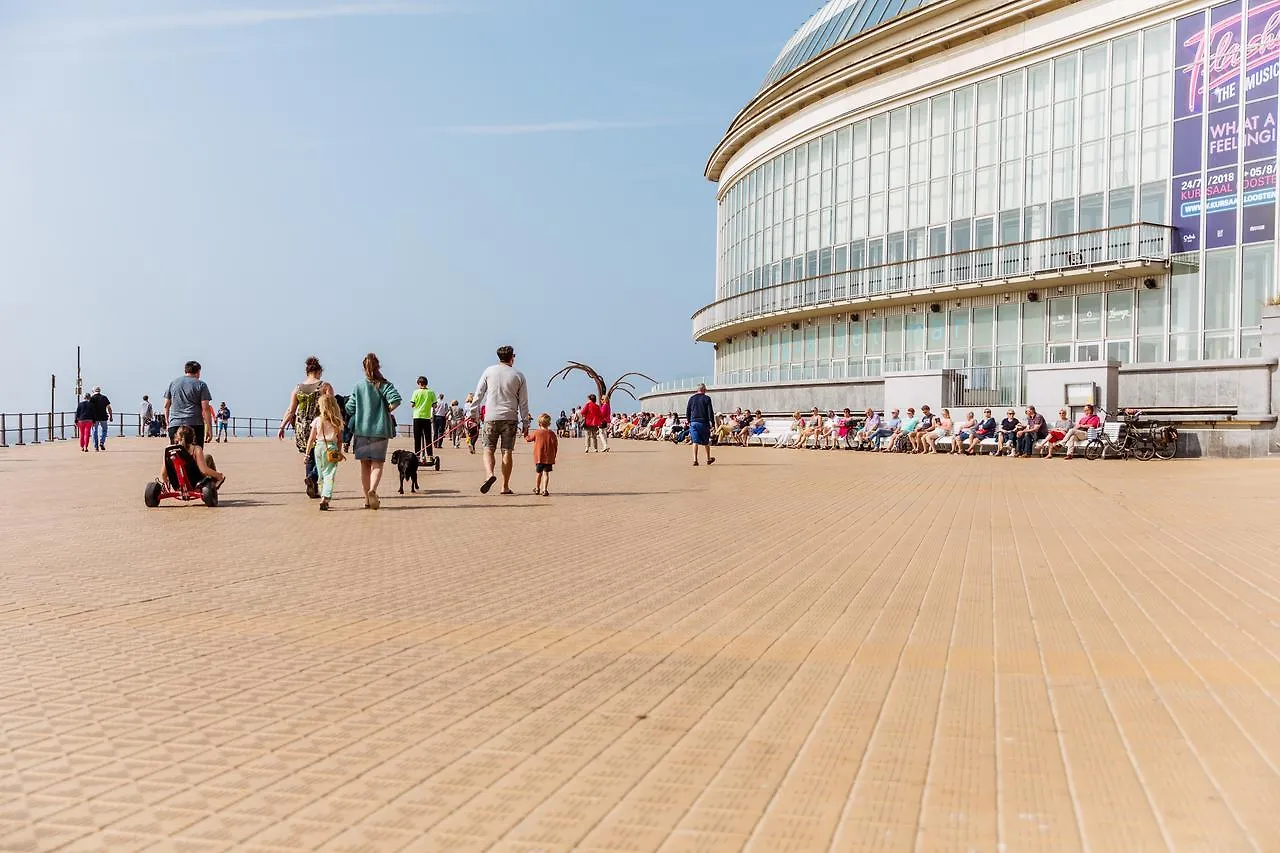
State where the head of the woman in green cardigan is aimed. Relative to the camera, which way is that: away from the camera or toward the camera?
away from the camera

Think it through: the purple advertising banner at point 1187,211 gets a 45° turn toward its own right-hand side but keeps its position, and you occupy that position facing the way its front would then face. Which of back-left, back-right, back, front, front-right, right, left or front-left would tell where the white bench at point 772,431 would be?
front

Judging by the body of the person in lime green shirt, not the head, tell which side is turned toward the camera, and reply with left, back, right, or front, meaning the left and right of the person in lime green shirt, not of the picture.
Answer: back

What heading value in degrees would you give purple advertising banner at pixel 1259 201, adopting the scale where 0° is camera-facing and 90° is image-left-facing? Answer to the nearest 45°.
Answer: approximately 45°

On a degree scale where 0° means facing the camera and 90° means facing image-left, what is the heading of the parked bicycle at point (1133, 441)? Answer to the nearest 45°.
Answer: approximately 90°

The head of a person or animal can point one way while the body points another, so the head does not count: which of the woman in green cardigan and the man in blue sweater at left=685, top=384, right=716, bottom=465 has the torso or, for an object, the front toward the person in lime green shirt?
the woman in green cardigan

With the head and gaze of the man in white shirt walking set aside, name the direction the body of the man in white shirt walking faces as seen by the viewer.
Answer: away from the camera

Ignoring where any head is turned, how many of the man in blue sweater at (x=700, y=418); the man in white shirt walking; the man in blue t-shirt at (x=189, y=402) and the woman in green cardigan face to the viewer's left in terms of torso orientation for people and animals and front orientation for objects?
0

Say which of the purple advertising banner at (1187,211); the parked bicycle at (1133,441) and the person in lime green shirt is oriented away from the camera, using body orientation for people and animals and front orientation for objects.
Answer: the person in lime green shirt

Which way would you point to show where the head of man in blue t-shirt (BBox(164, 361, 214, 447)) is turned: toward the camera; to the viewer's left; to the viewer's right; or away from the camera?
away from the camera

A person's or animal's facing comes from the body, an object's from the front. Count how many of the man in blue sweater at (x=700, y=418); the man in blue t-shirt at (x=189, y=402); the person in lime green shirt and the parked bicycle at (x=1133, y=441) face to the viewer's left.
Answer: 1

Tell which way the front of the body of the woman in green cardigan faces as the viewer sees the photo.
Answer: away from the camera

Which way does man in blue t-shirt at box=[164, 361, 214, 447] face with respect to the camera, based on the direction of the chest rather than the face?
away from the camera

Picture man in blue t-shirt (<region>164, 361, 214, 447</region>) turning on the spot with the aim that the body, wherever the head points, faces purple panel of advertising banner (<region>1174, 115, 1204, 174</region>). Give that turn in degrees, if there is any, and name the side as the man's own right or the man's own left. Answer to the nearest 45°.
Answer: approximately 90° to the man's own right
